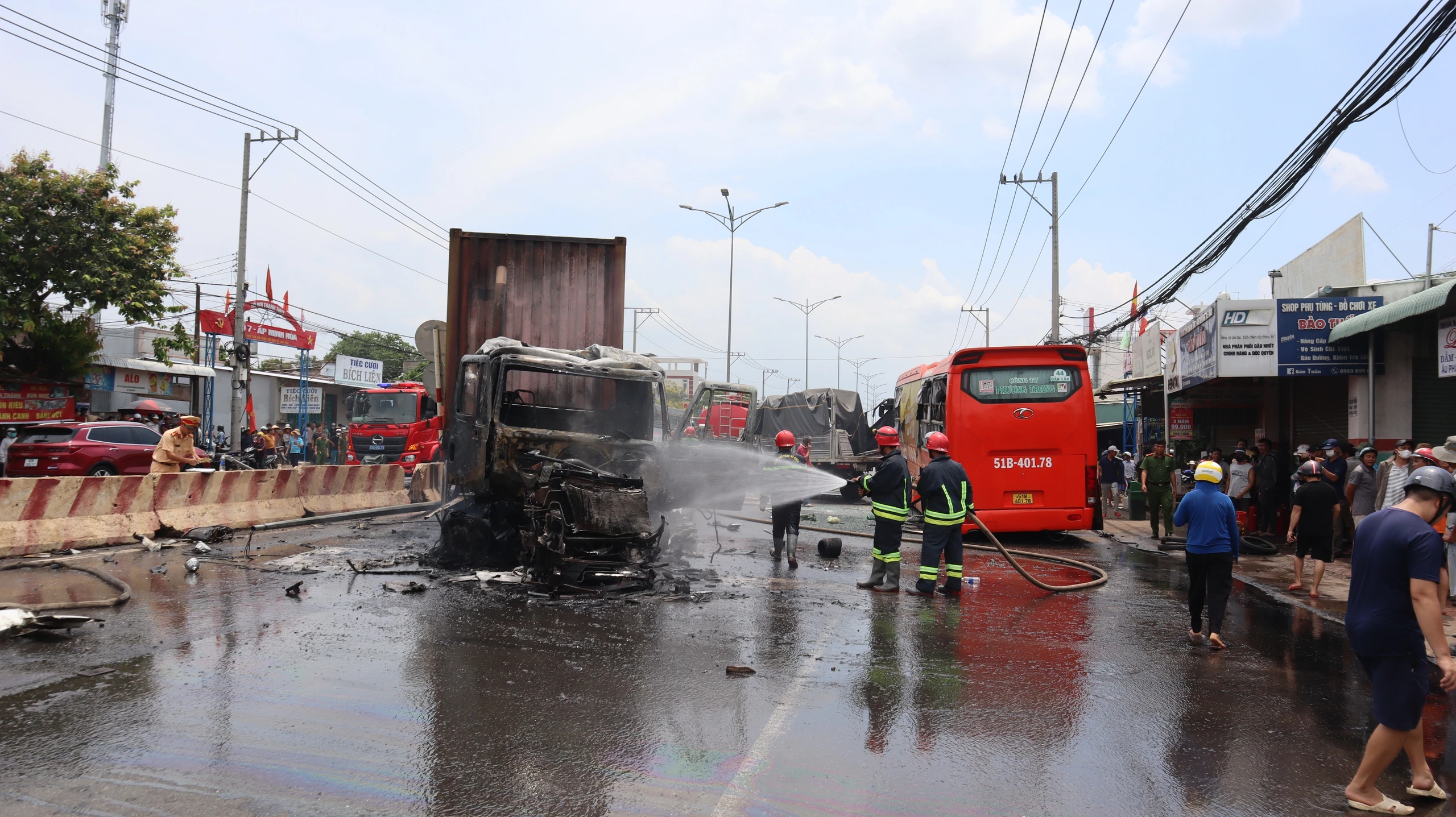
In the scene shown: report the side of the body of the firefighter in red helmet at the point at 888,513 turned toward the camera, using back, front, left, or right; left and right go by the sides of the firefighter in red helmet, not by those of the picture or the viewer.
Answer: left

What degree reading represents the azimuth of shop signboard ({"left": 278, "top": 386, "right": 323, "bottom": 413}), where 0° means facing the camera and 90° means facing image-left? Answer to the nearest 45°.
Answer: approximately 0°

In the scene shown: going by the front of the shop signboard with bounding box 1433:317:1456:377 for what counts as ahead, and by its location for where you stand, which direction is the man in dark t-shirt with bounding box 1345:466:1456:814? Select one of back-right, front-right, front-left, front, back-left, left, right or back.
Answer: front-left

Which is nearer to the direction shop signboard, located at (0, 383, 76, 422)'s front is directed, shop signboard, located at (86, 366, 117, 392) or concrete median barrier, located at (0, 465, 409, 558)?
the concrete median barrier

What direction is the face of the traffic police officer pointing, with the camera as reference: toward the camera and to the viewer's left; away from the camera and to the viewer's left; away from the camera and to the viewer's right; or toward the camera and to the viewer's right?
toward the camera and to the viewer's right

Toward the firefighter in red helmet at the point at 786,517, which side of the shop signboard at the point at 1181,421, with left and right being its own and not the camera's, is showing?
front

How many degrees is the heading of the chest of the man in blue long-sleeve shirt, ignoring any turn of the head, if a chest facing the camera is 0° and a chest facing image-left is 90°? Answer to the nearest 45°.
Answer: approximately 180°

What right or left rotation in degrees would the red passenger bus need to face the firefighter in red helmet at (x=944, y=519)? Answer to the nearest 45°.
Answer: approximately 180°

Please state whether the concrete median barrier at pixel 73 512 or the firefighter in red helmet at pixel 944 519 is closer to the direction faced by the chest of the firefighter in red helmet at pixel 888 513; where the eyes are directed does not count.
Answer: the concrete median barrier

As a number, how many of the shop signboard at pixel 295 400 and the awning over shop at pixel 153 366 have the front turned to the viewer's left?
0
